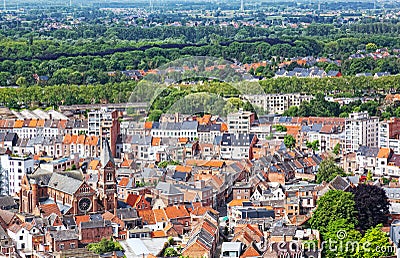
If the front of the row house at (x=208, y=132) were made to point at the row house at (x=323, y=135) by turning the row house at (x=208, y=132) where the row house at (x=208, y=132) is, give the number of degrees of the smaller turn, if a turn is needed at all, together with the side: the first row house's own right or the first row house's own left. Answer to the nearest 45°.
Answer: approximately 90° to the first row house's own left

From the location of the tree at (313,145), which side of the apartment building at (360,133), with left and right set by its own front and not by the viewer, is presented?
right

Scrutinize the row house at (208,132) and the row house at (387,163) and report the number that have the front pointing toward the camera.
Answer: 2

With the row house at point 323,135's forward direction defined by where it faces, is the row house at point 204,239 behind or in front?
in front

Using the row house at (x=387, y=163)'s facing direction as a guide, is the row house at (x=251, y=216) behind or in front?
in front

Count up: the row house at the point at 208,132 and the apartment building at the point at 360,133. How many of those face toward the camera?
2

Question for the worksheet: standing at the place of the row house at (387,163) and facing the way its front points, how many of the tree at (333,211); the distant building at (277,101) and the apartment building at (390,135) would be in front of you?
1

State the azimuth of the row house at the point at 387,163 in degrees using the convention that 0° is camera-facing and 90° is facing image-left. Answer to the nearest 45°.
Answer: approximately 0°
